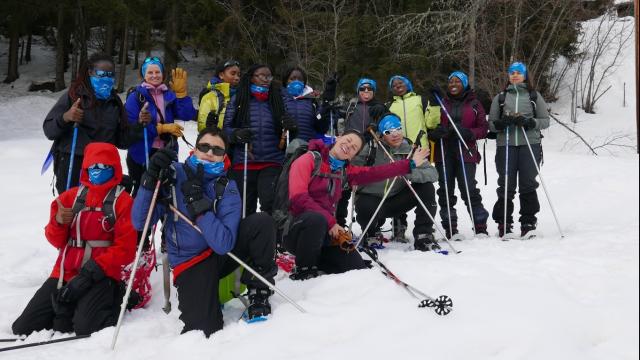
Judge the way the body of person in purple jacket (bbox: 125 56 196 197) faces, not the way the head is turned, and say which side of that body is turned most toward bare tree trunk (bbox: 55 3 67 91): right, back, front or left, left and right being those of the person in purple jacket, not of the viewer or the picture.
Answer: back

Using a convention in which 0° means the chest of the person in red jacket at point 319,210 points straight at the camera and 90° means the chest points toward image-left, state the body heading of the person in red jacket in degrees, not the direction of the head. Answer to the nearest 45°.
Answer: approximately 315°

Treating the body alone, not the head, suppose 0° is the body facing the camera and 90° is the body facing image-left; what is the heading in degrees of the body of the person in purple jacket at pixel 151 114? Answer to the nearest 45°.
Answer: approximately 0°

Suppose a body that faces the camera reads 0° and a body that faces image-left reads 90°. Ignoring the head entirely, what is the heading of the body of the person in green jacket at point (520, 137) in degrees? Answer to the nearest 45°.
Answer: approximately 0°

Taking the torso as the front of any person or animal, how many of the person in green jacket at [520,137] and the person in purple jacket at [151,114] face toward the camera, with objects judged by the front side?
2

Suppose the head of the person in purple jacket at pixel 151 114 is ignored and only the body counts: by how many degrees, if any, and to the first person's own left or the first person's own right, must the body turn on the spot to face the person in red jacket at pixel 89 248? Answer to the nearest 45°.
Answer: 0° — they already face them
